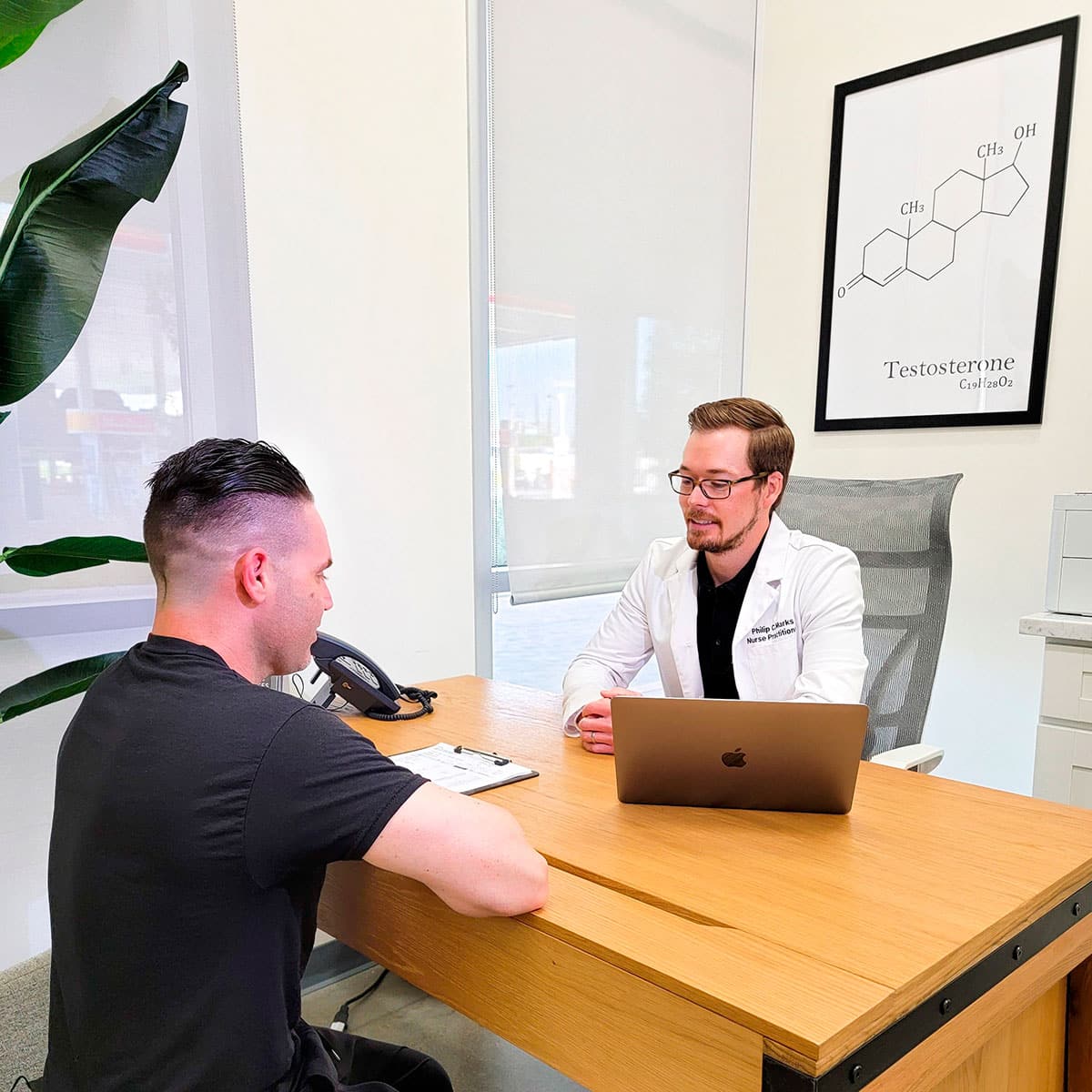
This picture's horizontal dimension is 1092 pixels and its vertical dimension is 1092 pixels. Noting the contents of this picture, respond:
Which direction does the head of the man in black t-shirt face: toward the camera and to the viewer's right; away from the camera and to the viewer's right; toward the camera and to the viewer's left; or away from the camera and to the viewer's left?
away from the camera and to the viewer's right

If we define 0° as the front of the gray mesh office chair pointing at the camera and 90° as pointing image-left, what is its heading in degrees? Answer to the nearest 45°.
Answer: approximately 45°

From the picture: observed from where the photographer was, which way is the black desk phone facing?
facing to the right of the viewer

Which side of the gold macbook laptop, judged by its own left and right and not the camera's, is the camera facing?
back
